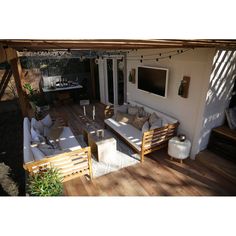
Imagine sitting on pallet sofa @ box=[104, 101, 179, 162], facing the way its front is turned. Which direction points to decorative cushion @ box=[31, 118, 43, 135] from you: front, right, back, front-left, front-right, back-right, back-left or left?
front-right

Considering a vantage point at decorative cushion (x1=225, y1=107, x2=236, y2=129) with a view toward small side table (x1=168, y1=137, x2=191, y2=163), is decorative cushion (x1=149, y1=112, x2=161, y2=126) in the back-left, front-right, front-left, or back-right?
front-right

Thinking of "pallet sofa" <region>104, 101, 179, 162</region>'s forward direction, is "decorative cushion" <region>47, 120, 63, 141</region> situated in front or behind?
in front

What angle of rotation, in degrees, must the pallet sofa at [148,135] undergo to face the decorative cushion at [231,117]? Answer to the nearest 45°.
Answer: approximately 135° to its left

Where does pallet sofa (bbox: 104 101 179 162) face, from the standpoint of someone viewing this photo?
facing the viewer and to the left of the viewer

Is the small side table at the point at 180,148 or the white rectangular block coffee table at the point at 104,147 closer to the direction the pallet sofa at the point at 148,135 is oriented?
the white rectangular block coffee table

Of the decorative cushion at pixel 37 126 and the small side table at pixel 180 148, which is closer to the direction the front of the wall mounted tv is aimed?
the decorative cushion

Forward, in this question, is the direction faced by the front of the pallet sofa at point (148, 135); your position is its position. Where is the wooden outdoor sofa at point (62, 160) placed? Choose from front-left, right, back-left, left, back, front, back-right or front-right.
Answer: front

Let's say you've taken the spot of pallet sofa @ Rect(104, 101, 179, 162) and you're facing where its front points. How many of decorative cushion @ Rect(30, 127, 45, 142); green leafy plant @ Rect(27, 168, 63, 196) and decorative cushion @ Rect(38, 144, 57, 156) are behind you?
0

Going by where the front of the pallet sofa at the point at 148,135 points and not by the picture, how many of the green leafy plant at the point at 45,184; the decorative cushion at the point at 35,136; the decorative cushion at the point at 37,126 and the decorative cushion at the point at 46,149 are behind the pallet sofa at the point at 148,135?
0

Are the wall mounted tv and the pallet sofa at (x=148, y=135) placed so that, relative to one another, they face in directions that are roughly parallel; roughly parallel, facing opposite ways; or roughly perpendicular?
roughly parallel

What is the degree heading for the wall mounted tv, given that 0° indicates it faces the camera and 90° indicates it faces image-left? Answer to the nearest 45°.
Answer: approximately 45°

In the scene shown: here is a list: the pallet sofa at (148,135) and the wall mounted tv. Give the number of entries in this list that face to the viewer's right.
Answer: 0

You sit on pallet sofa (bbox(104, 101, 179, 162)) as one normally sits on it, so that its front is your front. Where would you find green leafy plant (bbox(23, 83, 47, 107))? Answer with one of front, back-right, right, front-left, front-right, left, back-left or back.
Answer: right

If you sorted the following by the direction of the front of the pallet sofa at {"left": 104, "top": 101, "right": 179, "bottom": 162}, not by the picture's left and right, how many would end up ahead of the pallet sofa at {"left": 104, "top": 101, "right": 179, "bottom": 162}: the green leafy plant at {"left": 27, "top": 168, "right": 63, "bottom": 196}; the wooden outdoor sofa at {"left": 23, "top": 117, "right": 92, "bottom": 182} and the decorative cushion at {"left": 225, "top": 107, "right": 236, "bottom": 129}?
2

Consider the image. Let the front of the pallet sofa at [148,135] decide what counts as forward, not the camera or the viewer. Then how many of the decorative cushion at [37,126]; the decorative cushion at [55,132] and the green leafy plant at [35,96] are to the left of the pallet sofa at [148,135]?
0
